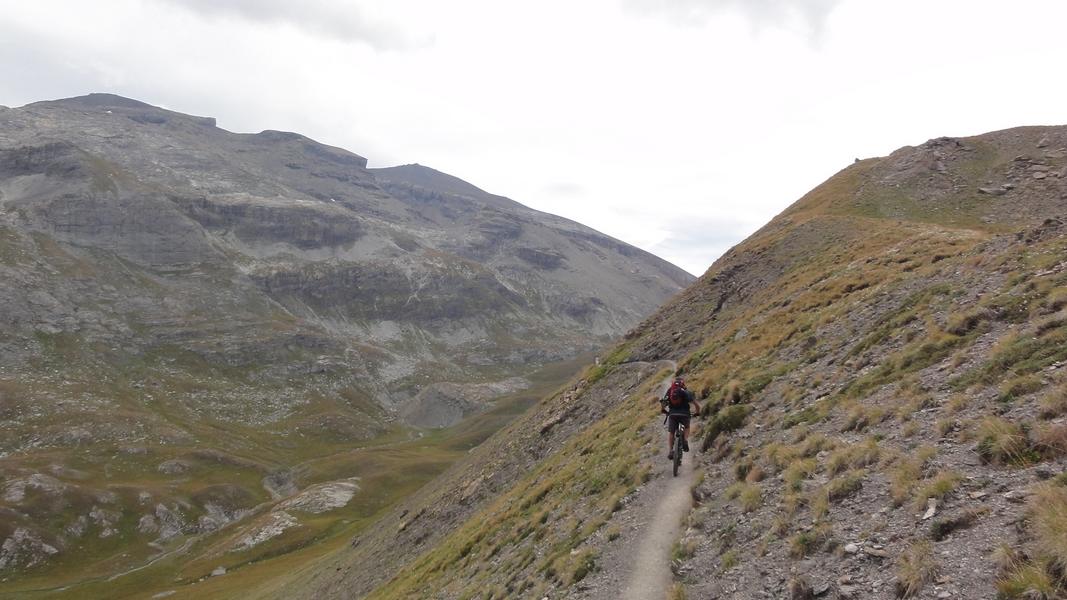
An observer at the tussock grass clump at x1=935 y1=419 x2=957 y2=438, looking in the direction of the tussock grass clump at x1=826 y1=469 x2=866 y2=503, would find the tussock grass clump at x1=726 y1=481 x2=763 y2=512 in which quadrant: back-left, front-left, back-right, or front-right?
front-right

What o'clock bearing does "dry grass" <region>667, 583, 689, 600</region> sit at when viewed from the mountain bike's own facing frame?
The dry grass is roughly at 6 o'clock from the mountain bike.

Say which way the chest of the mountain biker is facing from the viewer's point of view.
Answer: away from the camera

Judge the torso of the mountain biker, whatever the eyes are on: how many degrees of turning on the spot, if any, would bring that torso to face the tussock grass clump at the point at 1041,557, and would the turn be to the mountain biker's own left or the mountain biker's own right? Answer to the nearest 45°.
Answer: approximately 180°

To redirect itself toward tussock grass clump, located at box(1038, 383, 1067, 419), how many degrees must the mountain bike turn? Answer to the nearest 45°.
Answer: approximately 135° to its right

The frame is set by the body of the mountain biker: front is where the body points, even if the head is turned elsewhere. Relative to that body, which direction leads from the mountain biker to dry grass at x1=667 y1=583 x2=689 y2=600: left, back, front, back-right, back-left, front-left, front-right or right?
back

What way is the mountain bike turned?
away from the camera
